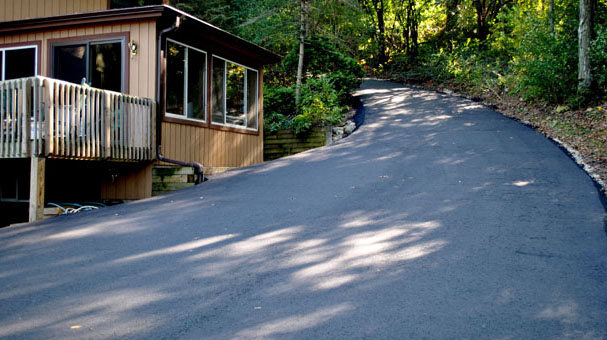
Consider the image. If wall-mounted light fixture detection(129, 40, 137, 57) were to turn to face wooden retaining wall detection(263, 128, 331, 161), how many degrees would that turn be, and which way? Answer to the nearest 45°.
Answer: approximately 135° to its left

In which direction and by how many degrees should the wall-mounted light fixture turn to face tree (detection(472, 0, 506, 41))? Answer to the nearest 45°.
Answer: approximately 135° to its left

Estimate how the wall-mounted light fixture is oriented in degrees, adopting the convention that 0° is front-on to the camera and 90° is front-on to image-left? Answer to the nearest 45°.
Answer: approximately 0°

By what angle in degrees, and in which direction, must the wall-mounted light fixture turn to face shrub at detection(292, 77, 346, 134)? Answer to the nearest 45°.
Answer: approximately 135° to its left
